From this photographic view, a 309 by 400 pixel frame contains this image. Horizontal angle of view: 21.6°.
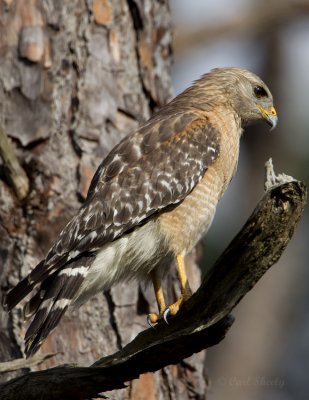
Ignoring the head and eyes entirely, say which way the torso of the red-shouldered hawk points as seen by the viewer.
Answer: to the viewer's right
